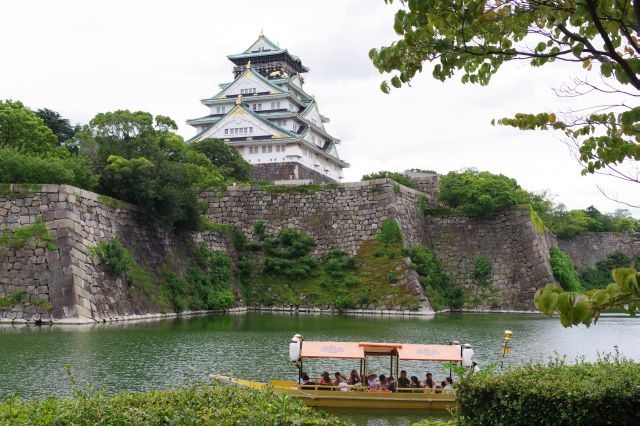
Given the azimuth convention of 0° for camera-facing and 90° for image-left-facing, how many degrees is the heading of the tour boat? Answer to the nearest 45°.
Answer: approximately 90°

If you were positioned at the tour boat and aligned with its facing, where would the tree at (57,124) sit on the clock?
The tree is roughly at 2 o'clock from the tour boat.

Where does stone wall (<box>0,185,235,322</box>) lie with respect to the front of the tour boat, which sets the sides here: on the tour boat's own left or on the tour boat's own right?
on the tour boat's own right

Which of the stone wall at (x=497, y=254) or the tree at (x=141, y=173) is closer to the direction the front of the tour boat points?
the tree

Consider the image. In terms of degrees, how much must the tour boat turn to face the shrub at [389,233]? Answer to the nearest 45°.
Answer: approximately 90° to its right

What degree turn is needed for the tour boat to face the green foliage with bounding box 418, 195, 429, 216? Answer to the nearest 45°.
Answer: approximately 90° to its right

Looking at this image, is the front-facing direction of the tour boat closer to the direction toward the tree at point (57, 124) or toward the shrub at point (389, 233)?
the tree

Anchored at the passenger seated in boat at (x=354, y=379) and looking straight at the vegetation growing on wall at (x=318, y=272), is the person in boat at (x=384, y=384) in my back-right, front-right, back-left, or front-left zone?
back-right

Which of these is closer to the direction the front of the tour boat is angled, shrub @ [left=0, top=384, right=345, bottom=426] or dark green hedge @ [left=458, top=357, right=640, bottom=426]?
the shrub

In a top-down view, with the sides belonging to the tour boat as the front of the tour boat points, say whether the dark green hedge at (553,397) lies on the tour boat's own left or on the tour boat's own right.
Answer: on the tour boat's own left

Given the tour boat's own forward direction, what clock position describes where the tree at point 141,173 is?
The tree is roughly at 2 o'clock from the tour boat.

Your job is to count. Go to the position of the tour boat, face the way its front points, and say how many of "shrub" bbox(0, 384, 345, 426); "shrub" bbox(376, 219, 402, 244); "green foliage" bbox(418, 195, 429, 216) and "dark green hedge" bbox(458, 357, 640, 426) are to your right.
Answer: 2

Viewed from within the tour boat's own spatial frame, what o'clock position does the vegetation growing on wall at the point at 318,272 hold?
The vegetation growing on wall is roughly at 3 o'clock from the tour boat.
